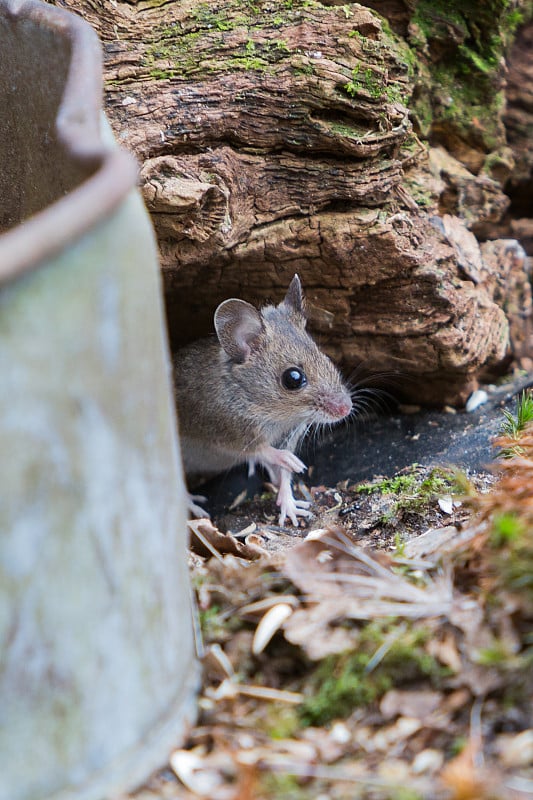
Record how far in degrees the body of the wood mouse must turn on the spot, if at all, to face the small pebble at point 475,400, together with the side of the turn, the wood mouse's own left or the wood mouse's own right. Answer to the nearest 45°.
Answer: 0° — it already faces it

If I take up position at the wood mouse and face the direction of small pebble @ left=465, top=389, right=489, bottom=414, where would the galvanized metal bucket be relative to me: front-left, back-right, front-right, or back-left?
back-right

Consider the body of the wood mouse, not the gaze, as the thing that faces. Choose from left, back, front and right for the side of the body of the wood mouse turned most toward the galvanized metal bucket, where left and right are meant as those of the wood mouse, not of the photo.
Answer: right

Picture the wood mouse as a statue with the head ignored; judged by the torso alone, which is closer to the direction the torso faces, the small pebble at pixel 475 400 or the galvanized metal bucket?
the small pebble

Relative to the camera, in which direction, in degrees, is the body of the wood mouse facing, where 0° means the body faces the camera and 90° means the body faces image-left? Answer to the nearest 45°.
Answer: approximately 270°

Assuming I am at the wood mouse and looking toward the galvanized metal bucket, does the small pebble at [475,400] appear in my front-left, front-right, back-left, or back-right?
back-left
